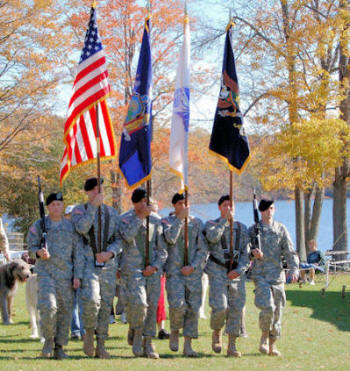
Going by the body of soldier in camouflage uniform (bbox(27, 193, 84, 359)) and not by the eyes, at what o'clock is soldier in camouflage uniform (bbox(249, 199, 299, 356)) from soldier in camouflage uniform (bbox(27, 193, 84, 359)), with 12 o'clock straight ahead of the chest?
soldier in camouflage uniform (bbox(249, 199, 299, 356)) is roughly at 9 o'clock from soldier in camouflage uniform (bbox(27, 193, 84, 359)).

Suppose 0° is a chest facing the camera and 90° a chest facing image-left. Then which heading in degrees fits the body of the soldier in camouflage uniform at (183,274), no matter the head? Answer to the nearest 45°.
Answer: approximately 0°

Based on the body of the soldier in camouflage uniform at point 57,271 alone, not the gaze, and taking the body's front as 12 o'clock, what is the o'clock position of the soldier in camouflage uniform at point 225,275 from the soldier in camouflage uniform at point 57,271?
the soldier in camouflage uniform at point 225,275 is roughly at 9 o'clock from the soldier in camouflage uniform at point 57,271.

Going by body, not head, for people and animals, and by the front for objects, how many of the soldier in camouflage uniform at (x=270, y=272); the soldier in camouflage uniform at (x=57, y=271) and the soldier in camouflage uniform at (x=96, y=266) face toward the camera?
3

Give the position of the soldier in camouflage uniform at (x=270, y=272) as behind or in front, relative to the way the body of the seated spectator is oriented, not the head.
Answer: in front
